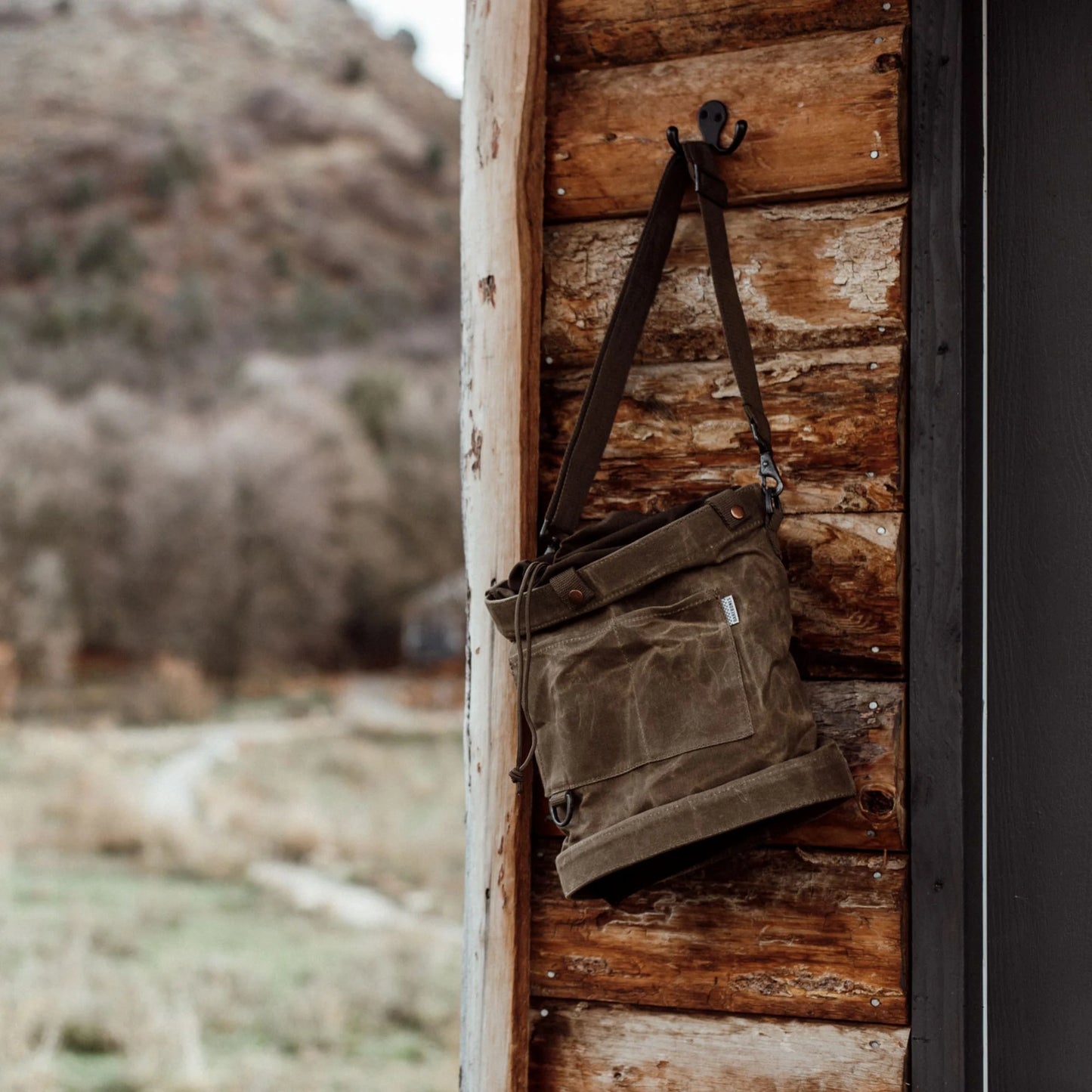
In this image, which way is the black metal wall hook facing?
toward the camera
